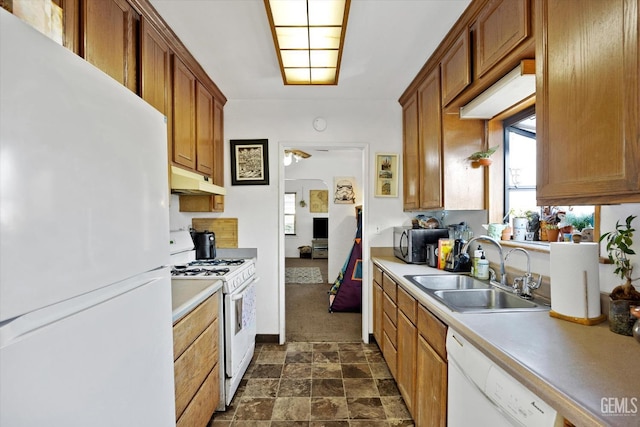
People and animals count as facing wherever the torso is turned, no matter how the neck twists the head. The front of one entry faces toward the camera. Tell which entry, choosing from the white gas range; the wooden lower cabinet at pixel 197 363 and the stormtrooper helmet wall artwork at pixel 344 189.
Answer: the stormtrooper helmet wall artwork

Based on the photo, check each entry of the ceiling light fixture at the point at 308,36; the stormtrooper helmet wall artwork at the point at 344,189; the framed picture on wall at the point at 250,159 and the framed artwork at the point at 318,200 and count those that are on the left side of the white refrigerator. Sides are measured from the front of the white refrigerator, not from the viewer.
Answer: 4

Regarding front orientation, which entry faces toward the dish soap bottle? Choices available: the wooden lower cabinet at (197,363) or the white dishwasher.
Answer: the wooden lower cabinet

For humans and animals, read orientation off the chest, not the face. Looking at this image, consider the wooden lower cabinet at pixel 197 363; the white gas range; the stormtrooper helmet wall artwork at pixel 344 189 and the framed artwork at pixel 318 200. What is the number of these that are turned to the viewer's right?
2

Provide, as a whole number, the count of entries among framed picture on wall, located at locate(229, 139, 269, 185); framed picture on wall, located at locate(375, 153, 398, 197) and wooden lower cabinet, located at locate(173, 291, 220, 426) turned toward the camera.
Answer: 2

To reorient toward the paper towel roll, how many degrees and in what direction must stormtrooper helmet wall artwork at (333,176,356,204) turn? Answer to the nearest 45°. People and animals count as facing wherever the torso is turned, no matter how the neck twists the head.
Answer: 0° — it already faces it

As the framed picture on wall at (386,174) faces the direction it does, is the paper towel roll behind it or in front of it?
in front

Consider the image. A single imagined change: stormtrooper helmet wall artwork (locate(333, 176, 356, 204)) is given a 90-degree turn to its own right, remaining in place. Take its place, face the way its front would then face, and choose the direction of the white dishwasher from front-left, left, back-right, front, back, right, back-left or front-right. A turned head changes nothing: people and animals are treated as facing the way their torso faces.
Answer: left

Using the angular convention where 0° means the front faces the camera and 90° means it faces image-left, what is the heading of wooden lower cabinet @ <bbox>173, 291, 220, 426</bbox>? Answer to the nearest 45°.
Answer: approximately 270°

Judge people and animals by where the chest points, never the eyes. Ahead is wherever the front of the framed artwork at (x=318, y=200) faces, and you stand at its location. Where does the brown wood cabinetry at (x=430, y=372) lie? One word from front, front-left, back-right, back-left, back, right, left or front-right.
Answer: front

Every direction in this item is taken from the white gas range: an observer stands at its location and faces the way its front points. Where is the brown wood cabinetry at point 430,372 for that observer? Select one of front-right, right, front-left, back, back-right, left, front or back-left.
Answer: front-right

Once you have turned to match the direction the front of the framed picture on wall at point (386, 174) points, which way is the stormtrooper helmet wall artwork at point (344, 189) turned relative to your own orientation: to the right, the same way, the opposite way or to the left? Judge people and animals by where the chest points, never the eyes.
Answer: the same way

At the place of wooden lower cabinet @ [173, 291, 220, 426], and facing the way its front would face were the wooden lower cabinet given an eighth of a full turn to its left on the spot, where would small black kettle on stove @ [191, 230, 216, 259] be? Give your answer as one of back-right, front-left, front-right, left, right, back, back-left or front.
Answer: front-left

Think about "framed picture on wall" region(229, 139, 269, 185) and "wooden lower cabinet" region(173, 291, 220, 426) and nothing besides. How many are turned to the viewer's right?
1

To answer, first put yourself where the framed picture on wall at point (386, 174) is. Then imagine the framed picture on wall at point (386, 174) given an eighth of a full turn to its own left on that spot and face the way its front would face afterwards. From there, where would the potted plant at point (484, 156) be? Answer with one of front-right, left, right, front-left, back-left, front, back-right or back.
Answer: front

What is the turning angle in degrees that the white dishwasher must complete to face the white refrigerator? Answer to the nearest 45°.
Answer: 0° — it already faces it

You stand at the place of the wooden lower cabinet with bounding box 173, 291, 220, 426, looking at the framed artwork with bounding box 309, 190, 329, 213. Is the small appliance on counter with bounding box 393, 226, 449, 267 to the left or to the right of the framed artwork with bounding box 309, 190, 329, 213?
right

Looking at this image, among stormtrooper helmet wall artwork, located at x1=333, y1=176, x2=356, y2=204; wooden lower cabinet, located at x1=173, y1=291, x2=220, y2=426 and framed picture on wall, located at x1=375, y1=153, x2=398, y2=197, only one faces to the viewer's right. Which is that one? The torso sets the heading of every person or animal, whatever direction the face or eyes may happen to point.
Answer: the wooden lower cabinet

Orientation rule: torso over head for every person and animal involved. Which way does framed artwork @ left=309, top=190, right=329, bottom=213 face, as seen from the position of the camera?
facing the viewer

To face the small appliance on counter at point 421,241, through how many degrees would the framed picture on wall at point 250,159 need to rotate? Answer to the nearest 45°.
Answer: approximately 45° to its left

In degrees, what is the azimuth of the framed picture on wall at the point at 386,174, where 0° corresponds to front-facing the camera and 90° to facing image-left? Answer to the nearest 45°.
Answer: approximately 0°
